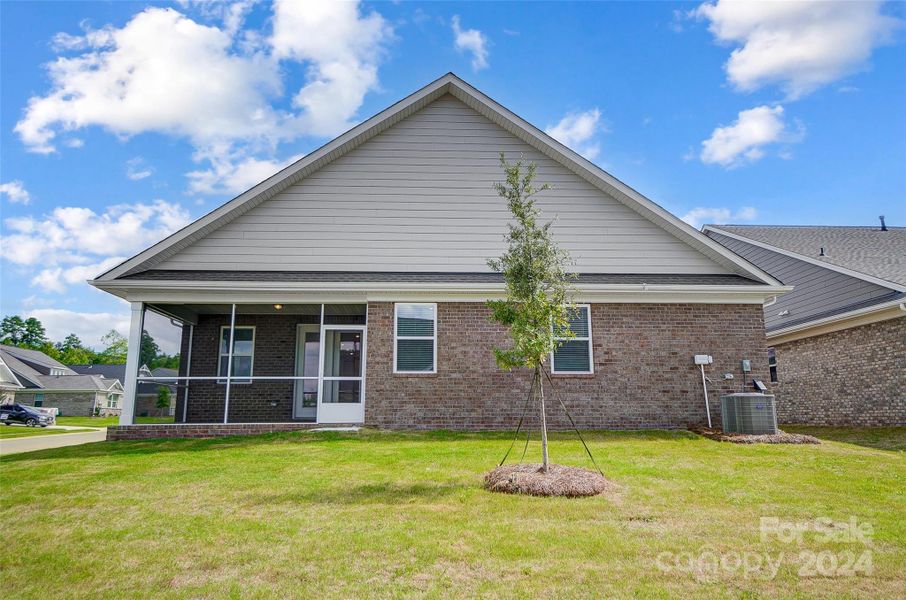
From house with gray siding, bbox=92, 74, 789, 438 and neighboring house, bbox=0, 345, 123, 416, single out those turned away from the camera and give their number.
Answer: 1

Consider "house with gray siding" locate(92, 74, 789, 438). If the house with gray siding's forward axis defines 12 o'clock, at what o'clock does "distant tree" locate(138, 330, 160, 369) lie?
The distant tree is roughly at 11 o'clock from the house with gray siding.

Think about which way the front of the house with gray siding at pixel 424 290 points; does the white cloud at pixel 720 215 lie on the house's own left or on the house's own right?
on the house's own right

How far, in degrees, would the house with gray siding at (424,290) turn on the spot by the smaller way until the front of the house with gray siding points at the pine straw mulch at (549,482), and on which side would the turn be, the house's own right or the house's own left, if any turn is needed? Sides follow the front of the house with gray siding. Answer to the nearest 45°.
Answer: approximately 180°

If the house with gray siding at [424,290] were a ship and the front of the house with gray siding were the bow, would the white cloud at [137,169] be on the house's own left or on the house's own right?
on the house's own left

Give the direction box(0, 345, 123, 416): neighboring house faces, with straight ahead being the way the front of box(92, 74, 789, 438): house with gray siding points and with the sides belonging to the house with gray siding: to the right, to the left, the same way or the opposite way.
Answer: to the right

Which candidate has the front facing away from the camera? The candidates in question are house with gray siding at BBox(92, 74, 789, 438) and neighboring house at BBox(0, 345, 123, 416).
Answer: the house with gray siding

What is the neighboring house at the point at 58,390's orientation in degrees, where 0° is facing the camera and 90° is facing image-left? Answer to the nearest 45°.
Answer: approximately 315°

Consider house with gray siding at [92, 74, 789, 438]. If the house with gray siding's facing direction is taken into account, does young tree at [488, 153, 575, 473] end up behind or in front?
behind

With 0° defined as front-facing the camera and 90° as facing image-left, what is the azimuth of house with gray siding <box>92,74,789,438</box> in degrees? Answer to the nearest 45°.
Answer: approximately 180°
